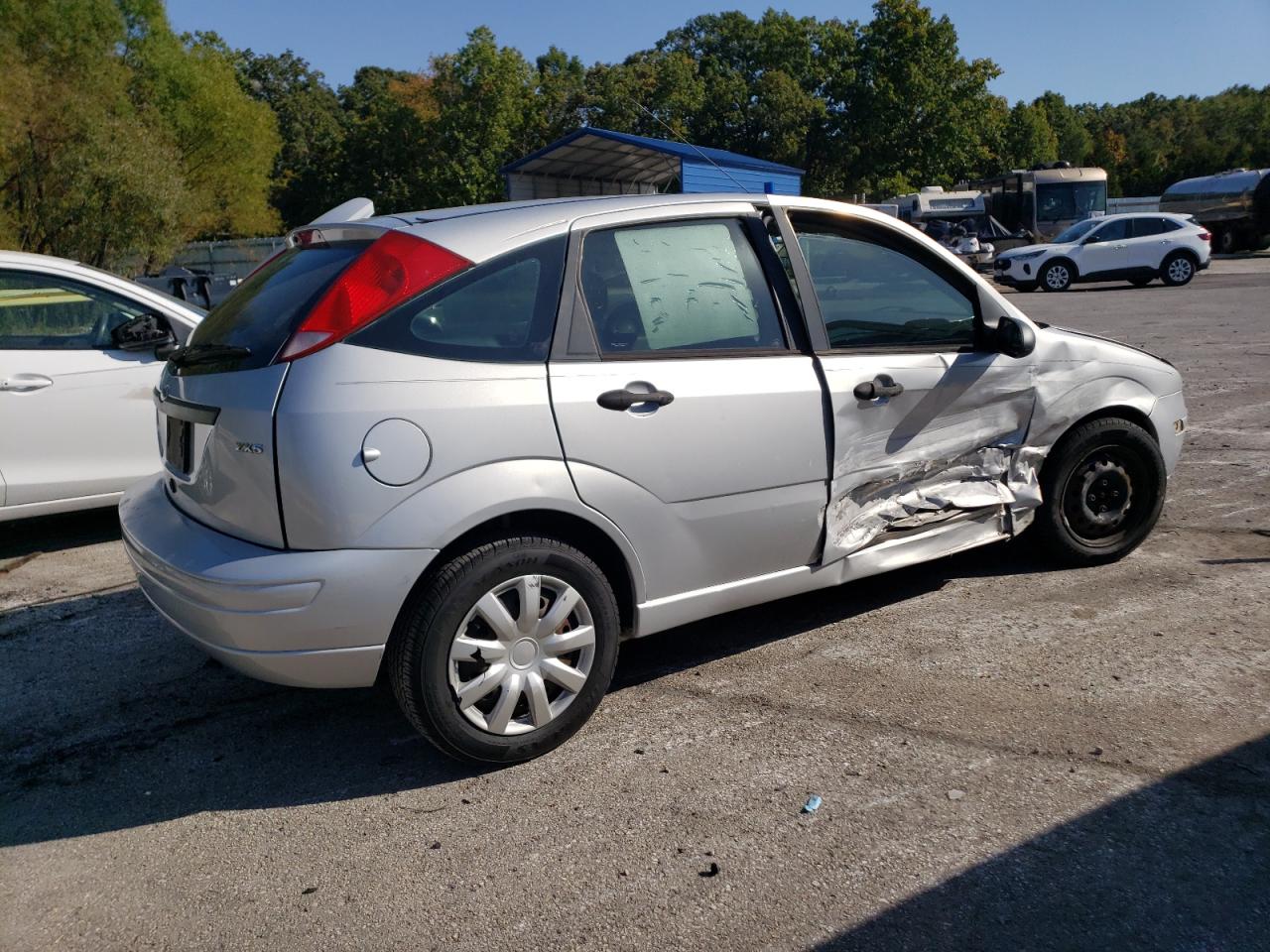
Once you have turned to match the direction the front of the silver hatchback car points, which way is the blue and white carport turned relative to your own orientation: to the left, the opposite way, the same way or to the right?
the opposite way

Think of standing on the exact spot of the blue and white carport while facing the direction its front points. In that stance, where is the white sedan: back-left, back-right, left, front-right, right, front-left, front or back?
front-left

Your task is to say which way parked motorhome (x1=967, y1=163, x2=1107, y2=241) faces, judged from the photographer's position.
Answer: facing the viewer and to the right of the viewer

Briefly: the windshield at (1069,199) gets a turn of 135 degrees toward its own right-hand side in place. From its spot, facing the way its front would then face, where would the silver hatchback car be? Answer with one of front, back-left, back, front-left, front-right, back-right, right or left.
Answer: left

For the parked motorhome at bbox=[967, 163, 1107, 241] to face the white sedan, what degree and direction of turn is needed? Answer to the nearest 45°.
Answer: approximately 45° to its right

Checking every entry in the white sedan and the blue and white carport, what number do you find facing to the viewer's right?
1

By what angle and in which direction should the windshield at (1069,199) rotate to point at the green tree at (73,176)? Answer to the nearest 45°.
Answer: approximately 90° to its right

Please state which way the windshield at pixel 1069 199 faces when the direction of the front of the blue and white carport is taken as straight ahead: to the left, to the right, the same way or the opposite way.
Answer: to the left

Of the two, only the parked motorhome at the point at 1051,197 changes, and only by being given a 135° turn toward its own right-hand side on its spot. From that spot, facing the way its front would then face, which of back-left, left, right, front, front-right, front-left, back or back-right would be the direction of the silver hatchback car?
left

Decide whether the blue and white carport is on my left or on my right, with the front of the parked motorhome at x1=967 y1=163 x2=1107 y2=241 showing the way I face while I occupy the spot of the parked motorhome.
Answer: on my right

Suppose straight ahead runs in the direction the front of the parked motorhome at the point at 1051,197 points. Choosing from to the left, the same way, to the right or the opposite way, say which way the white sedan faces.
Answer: to the left

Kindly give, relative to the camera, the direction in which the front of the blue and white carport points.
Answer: facing the viewer and to the left of the viewer

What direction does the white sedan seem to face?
to the viewer's right

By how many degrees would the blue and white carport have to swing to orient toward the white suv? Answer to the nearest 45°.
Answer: approximately 135° to its left

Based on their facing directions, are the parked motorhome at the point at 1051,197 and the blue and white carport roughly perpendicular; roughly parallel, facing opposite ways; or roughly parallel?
roughly perpendicular

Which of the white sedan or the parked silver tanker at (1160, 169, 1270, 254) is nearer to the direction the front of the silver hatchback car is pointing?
the parked silver tanker

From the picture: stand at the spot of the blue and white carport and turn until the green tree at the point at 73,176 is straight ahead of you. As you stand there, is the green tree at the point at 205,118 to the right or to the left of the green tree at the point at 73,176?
right

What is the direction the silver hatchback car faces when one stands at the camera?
facing away from the viewer and to the right of the viewer

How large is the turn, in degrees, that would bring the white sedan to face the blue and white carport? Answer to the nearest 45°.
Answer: approximately 45° to its left
